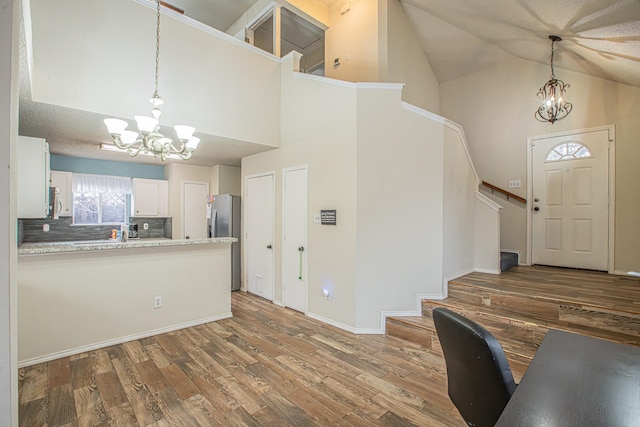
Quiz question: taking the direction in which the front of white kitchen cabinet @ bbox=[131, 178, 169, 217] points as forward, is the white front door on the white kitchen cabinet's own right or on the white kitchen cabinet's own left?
on the white kitchen cabinet's own left

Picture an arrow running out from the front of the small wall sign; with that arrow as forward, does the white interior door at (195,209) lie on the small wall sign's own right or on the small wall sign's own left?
on the small wall sign's own right

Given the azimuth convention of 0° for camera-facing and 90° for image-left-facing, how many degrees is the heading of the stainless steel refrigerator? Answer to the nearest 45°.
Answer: approximately 45°

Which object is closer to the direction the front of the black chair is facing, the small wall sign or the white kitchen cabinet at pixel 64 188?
the small wall sign

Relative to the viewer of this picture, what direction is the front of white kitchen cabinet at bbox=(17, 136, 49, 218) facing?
facing to the right of the viewer

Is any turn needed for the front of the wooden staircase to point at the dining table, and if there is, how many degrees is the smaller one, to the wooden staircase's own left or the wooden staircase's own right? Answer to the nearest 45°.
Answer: approximately 45° to the wooden staircase's own left

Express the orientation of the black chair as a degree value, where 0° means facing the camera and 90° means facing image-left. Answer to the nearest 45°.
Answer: approximately 225°
